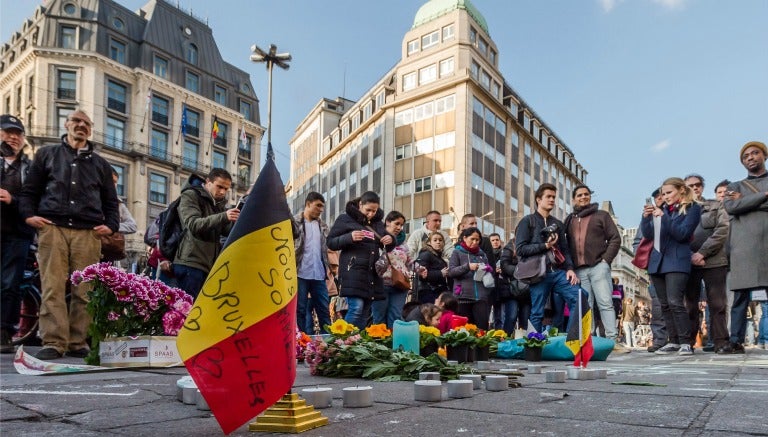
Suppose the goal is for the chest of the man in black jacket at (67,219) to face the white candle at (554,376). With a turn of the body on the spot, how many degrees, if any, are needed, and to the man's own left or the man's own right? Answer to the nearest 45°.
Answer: approximately 45° to the man's own left

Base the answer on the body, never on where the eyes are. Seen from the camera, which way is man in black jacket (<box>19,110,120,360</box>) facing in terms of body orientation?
toward the camera

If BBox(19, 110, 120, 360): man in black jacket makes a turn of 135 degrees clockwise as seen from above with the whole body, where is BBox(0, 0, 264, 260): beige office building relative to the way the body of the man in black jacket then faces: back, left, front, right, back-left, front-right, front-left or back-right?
front-right

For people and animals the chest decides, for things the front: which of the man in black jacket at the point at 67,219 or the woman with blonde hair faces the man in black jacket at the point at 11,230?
the woman with blonde hair

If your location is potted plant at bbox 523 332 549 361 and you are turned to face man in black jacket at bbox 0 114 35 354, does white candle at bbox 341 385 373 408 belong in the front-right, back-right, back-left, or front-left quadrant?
front-left

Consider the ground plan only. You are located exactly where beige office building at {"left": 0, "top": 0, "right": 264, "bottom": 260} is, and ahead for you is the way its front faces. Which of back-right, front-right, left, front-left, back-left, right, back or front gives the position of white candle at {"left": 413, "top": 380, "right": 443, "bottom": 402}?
front-right

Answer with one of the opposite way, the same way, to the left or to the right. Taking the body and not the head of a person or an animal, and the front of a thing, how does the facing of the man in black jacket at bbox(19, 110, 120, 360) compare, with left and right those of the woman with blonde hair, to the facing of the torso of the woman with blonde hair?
to the left

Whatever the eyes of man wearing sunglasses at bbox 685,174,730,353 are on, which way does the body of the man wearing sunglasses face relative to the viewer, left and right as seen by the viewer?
facing the viewer and to the left of the viewer

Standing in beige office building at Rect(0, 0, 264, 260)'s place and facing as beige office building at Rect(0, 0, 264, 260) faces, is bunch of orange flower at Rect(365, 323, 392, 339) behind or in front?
in front

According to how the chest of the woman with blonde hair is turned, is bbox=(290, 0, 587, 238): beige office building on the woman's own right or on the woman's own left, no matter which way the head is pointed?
on the woman's own right

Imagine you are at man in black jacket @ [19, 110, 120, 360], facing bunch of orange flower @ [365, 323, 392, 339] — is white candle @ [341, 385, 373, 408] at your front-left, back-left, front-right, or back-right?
front-right

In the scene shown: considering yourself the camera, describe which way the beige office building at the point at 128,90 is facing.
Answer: facing the viewer and to the right of the viewer
